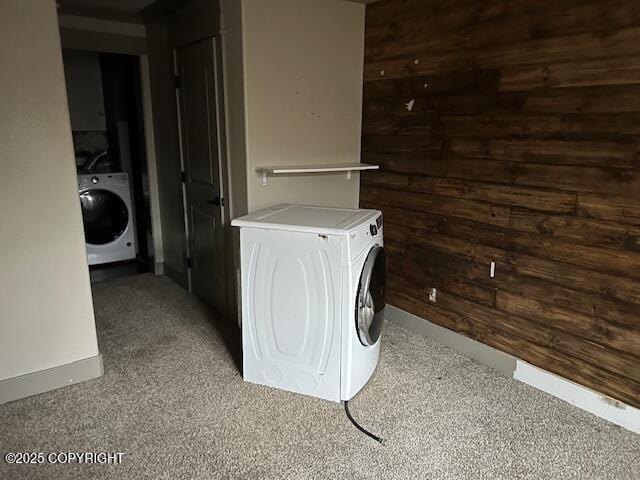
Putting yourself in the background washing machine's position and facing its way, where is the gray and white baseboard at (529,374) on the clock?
The gray and white baseboard is roughly at 11 o'clock from the background washing machine.

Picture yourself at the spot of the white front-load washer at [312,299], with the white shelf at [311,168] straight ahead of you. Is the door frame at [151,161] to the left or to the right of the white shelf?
left

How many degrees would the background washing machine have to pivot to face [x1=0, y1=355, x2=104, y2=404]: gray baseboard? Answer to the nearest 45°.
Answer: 0° — it already faces it

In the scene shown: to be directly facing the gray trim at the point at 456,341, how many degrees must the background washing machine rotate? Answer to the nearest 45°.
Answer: approximately 45° to its left

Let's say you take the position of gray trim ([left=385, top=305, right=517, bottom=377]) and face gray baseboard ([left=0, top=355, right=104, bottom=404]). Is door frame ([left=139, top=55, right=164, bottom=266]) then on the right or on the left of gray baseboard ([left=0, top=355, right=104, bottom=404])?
right

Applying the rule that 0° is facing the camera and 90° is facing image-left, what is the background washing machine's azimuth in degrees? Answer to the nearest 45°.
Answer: approximately 0°
